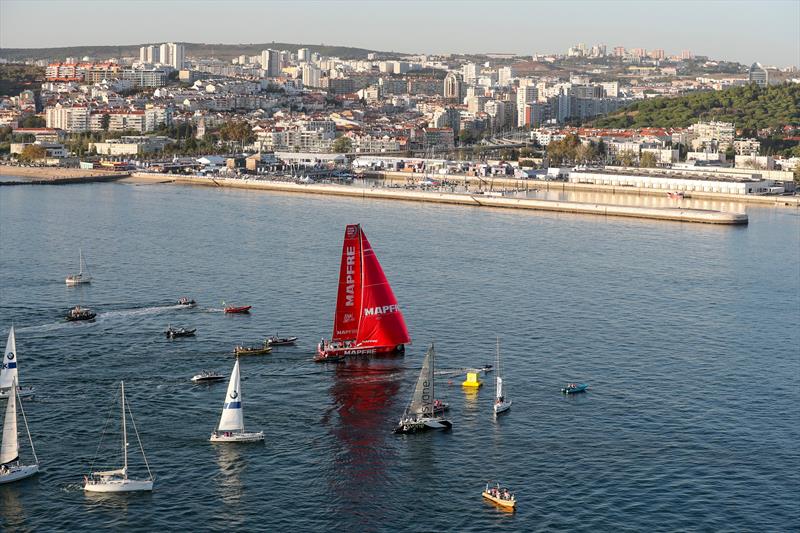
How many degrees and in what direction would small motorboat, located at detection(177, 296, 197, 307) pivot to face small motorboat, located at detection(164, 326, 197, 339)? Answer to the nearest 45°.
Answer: approximately 90° to its right

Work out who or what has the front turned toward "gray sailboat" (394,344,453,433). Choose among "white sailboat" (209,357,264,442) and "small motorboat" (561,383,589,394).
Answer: "white sailboat" (209,357,264,442)

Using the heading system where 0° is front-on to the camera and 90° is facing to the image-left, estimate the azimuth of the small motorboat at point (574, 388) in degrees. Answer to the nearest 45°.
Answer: approximately 270°

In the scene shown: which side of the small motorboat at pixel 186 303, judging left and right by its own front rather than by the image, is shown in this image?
right

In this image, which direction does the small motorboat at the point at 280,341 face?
to the viewer's right

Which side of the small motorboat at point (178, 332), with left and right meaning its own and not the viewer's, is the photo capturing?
right

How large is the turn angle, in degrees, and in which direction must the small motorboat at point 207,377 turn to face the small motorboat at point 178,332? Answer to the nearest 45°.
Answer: approximately 90° to its left

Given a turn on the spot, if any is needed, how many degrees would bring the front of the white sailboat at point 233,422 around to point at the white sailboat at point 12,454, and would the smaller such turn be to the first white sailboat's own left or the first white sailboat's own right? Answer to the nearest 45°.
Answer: approximately 180°

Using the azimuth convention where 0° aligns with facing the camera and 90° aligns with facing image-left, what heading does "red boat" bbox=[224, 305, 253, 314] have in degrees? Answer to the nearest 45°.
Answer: approximately 270°
